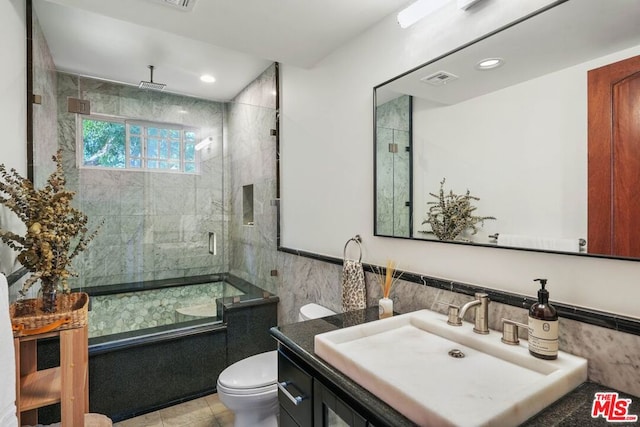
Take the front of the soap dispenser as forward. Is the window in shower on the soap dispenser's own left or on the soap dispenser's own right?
on the soap dispenser's own right

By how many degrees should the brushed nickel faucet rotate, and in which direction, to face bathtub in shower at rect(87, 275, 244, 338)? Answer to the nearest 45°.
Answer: approximately 45° to its right

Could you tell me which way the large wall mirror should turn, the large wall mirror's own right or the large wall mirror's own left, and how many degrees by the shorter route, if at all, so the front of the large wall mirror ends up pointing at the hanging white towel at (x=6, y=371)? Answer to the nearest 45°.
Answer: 0° — it already faces it

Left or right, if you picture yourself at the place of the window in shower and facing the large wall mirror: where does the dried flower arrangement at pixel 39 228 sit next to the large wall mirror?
right

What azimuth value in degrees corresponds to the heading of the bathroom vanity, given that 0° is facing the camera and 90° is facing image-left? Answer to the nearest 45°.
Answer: approximately 45°

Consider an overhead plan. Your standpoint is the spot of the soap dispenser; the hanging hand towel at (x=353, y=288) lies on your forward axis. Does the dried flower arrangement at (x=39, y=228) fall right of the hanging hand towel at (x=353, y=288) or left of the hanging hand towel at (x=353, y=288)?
left

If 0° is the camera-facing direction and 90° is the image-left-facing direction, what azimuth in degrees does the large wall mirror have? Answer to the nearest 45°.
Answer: approximately 45°

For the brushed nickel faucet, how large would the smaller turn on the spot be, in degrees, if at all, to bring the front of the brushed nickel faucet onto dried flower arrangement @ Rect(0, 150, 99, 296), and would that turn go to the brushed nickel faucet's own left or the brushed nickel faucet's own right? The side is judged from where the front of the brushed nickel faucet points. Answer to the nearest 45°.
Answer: approximately 45° to the brushed nickel faucet's own right
